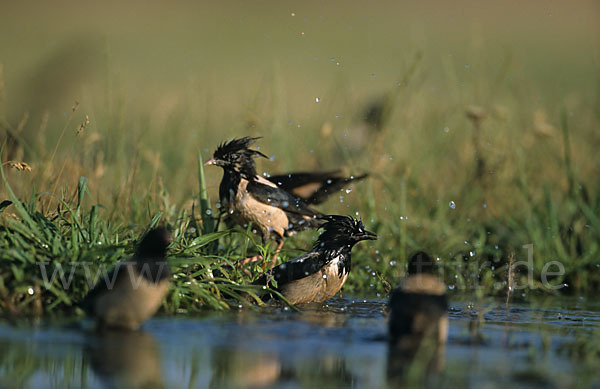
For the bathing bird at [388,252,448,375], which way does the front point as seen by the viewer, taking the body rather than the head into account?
away from the camera

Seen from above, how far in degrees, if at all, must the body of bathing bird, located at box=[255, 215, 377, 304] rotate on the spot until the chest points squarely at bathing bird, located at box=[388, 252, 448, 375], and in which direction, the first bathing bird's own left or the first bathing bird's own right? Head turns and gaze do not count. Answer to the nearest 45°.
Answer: approximately 90° to the first bathing bird's own right

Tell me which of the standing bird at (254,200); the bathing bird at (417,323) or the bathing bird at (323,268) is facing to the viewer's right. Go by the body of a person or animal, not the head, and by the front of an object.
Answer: the bathing bird at (323,268)

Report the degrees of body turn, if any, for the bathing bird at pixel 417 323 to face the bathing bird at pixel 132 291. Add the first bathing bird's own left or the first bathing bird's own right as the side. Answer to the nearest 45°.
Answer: approximately 90° to the first bathing bird's own left

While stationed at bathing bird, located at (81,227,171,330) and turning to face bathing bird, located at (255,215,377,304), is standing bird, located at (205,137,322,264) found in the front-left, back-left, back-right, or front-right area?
front-left

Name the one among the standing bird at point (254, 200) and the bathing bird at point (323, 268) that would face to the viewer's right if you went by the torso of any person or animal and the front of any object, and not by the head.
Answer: the bathing bird at point (323, 268)

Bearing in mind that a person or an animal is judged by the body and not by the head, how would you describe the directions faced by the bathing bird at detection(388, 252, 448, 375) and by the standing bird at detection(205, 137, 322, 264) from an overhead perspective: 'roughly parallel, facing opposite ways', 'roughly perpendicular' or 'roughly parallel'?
roughly perpendicular

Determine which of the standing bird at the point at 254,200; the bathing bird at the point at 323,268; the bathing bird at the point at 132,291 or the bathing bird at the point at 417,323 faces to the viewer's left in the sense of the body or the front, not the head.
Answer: the standing bird at the point at 254,200

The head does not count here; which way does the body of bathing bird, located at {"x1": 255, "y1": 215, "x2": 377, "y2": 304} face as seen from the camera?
to the viewer's right

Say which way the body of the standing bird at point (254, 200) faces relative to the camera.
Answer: to the viewer's left
